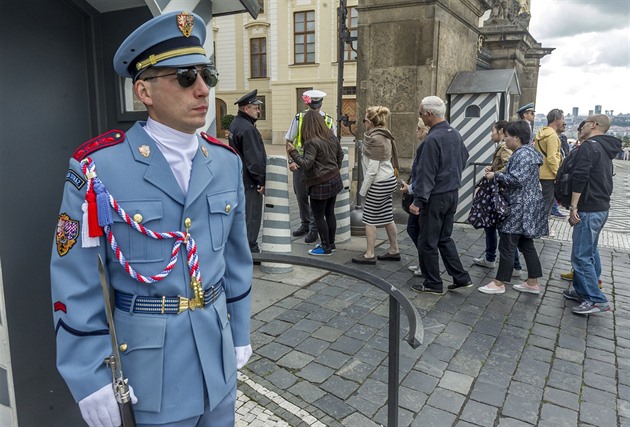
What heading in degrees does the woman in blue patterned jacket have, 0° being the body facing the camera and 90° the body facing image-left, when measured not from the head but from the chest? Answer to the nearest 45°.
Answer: approximately 90°

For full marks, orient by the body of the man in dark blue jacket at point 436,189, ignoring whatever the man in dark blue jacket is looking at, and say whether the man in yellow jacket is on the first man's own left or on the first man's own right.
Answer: on the first man's own right

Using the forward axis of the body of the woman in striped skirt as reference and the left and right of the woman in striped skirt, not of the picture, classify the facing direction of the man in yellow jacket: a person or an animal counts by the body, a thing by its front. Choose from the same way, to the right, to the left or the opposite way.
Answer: the opposite way

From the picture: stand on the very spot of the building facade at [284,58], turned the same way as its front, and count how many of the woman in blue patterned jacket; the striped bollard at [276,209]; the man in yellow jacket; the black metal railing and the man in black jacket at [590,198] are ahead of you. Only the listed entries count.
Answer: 5

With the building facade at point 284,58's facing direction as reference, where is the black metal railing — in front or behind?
in front

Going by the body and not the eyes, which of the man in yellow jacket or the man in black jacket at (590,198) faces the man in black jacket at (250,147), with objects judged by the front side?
the man in black jacket at (590,198)

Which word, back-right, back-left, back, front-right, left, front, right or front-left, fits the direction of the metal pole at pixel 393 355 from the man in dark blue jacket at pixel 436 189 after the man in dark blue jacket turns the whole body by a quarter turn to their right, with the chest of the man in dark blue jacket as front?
back-right

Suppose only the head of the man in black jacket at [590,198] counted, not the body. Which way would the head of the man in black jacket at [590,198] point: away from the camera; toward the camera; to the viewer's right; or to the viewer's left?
to the viewer's left

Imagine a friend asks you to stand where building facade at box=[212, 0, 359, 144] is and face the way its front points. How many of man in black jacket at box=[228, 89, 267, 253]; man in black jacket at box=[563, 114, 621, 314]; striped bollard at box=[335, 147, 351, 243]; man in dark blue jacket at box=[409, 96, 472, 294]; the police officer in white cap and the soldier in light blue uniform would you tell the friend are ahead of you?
6

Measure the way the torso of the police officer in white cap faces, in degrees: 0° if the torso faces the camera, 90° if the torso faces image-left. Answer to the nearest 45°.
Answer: approximately 0°

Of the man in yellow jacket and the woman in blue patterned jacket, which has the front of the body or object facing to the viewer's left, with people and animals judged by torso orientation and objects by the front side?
the woman in blue patterned jacket
